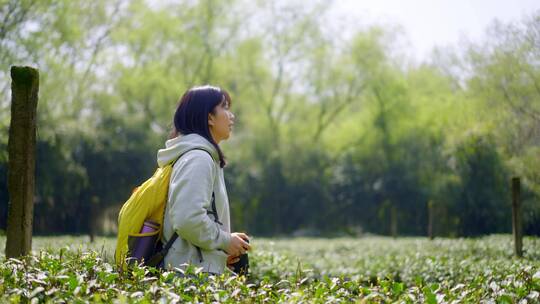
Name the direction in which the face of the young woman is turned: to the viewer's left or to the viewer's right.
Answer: to the viewer's right

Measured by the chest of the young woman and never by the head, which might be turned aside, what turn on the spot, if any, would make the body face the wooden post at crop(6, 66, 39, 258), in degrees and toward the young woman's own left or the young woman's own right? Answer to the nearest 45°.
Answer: approximately 135° to the young woman's own left

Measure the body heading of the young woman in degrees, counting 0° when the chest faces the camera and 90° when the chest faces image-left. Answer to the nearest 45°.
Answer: approximately 270°
